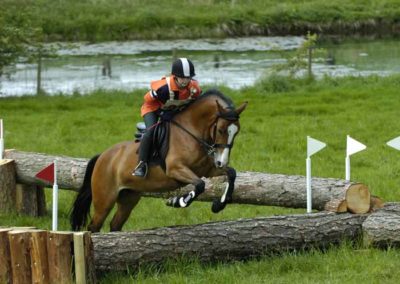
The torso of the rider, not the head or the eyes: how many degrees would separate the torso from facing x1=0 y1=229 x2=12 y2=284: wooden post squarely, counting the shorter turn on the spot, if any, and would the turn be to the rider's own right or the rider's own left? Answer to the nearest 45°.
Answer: approximately 90° to the rider's own right

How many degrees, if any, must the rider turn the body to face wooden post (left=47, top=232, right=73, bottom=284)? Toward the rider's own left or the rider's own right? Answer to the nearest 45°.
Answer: approximately 90° to the rider's own right

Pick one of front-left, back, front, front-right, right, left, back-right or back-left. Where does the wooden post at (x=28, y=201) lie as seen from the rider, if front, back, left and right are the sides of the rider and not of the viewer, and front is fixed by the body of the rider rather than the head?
back

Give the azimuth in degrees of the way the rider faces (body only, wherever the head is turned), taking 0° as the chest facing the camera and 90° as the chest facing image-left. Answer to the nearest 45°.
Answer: approximately 315°

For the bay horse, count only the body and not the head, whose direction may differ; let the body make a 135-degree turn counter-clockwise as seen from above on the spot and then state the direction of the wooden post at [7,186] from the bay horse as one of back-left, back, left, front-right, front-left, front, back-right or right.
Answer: front-left

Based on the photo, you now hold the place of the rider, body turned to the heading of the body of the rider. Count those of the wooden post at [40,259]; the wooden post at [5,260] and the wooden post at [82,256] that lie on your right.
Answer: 3

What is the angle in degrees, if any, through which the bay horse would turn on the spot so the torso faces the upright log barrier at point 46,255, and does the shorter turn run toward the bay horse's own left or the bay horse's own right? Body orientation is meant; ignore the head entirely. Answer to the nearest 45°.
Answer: approximately 90° to the bay horse's own right

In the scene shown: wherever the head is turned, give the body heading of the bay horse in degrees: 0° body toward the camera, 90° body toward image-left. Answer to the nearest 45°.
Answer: approximately 315°
